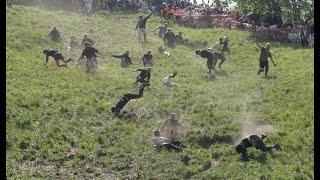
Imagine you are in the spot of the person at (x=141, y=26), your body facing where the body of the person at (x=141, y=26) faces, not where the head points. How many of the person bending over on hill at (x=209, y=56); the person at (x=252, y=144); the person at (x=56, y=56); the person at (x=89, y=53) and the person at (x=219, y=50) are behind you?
0

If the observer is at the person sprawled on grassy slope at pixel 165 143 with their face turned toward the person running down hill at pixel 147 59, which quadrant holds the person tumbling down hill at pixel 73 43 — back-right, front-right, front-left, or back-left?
front-left

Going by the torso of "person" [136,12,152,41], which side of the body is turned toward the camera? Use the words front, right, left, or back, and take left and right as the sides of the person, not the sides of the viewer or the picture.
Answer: front

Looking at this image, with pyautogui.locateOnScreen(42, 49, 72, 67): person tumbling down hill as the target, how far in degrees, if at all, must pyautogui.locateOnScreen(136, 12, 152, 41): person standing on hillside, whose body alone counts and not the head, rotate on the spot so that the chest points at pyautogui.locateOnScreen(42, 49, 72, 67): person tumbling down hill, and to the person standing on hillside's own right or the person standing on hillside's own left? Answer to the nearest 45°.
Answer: approximately 45° to the person standing on hillside's own right

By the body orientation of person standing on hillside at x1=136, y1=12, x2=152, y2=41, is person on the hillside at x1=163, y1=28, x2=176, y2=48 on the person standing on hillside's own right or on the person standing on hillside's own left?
on the person standing on hillside's own left

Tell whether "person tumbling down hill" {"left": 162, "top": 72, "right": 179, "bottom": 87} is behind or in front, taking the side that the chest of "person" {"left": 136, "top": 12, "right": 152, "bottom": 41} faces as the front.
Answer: in front

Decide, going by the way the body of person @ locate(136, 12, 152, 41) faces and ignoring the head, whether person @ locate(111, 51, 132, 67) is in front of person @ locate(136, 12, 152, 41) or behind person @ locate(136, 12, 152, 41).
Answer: in front

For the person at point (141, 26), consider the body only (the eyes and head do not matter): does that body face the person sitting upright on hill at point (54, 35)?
no

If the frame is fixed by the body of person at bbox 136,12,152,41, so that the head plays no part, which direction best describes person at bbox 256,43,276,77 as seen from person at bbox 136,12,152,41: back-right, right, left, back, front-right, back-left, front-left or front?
front-left

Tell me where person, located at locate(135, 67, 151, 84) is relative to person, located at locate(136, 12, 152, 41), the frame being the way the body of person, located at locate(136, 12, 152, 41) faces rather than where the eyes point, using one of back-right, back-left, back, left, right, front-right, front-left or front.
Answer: front

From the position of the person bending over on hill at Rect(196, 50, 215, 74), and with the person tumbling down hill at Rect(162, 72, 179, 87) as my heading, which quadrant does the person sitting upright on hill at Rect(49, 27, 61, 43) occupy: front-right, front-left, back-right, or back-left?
front-right
